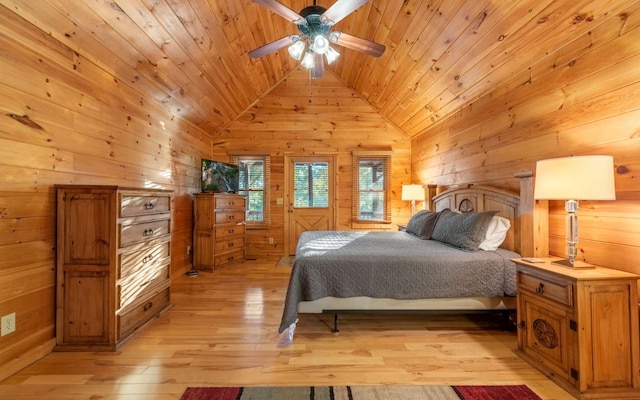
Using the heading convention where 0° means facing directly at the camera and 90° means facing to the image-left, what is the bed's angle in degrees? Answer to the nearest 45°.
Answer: approximately 90°

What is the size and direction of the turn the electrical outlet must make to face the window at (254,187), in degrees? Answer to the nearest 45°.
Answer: approximately 90° to its left

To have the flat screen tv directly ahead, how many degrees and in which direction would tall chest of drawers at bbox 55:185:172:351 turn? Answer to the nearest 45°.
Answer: approximately 90° to its left

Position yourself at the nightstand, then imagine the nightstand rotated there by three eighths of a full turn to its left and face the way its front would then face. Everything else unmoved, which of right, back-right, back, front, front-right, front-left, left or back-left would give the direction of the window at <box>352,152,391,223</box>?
back-left

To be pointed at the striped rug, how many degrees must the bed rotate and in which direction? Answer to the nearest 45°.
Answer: approximately 90° to its left

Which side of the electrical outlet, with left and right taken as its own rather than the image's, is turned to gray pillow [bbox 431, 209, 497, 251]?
front

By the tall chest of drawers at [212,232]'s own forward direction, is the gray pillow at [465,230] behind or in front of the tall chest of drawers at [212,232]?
in front

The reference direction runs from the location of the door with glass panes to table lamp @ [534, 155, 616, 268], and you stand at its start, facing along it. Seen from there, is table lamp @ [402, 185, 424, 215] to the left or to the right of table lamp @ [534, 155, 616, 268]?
left

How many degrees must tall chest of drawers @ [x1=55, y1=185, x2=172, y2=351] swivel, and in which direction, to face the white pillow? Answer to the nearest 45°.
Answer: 0° — it already faces it

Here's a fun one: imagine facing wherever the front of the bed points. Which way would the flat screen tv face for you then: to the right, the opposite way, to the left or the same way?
the opposite way

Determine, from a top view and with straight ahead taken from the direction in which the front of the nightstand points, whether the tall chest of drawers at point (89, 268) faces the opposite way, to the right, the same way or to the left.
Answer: the opposite way

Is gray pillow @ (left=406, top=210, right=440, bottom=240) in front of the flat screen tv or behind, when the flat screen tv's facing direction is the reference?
in front

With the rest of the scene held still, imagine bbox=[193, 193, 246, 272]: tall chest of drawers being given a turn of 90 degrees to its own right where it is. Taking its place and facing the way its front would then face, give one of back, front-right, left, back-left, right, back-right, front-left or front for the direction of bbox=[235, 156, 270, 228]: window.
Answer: back

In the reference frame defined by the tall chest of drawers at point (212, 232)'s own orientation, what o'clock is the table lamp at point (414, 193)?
The table lamp is roughly at 11 o'clock from the tall chest of drawers.

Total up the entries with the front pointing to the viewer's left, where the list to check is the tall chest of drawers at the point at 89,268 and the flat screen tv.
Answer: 0

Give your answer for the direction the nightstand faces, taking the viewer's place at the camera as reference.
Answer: facing the viewer and to the left of the viewer

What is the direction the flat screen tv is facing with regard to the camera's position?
facing the viewer and to the right of the viewer

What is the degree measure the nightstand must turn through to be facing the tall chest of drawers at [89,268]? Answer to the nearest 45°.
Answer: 0° — it already faces it
